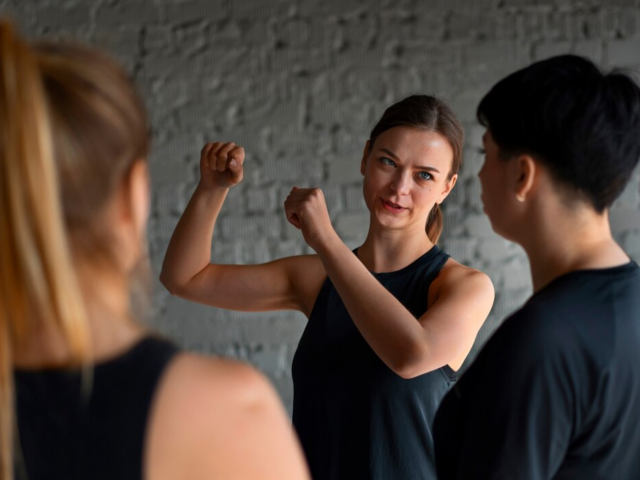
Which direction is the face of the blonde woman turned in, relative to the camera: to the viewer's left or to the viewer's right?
to the viewer's right

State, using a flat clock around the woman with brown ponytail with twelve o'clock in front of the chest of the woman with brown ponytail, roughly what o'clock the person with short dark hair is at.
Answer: The person with short dark hair is roughly at 10 o'clock from the woman with brown ponytail.

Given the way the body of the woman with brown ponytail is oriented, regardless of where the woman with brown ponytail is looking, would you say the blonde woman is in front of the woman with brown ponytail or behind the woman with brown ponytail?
in front

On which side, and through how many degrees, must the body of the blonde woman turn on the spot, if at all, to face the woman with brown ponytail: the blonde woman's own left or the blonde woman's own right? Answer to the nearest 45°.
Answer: approximately 45° to the blonde woman's own right

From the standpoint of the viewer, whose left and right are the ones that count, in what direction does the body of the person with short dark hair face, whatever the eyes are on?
facing away from the viewer and to the left of the viewer

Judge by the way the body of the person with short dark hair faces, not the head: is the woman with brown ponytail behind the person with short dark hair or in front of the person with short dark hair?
in front

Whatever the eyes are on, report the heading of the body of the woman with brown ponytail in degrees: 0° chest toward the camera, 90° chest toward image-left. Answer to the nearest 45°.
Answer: approximately 45°

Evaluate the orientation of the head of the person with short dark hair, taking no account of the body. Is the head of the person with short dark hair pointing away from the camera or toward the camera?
away from the camera

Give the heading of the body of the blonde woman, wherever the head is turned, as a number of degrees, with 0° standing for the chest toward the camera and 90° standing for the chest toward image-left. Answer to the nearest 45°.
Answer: approximately 180°

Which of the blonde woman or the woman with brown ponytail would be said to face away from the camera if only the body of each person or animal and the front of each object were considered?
the blonde woman

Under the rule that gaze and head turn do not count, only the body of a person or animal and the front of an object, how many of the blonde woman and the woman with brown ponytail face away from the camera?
1
